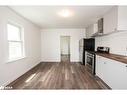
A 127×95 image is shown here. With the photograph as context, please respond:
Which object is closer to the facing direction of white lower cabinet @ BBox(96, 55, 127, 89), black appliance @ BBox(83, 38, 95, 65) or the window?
the window

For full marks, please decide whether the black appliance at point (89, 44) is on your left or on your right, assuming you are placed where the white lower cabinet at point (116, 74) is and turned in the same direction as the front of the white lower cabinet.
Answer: on your right

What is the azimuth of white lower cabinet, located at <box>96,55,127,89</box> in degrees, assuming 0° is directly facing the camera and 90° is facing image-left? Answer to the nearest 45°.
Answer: approximately 45°

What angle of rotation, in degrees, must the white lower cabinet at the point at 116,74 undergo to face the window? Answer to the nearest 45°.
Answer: approximately 45° to its right

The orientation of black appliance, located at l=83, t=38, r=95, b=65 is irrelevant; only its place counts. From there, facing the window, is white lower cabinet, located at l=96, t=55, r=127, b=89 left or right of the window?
left
